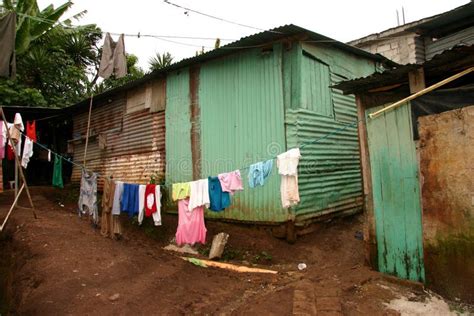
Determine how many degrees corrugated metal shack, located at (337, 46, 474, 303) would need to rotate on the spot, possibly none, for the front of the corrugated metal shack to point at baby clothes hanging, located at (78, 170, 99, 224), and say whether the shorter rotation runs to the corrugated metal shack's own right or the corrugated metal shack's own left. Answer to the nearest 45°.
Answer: approximately 45° to the corrugated metal shack's own right

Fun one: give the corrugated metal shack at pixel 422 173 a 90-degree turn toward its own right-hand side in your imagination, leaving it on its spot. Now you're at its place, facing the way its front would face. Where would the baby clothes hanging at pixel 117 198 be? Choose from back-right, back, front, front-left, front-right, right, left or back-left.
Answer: front-left

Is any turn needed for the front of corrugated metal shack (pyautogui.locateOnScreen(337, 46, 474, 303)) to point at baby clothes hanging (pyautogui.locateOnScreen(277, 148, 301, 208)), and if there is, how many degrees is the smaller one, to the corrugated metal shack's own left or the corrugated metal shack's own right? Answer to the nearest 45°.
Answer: approximately 45° to the corrugated metal shack's own right

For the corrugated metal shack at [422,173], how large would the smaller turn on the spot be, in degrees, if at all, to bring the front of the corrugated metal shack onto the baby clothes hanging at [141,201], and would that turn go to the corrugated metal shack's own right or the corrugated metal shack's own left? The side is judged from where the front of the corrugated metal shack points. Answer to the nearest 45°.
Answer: approximately 45° to the corrugated metal shack's own right

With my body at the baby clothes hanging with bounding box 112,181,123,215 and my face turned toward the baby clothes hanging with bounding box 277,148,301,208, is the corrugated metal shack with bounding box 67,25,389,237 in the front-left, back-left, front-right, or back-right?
front-left

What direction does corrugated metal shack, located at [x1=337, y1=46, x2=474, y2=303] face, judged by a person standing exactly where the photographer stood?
facing the viewer and to the left of the viewer

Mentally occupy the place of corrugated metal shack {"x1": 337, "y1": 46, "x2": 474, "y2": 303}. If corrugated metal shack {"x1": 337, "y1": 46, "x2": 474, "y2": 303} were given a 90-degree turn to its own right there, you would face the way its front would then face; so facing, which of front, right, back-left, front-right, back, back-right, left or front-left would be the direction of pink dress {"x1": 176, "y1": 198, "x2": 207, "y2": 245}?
front-left

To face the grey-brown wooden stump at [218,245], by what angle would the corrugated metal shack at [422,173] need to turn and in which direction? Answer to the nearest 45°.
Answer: approximately 45° to its right

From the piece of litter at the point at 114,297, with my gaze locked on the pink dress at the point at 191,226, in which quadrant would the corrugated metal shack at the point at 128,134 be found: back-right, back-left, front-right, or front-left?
front-left

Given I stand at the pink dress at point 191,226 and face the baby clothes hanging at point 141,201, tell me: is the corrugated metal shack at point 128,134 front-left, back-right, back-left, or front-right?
front-right
